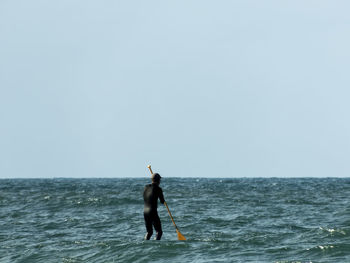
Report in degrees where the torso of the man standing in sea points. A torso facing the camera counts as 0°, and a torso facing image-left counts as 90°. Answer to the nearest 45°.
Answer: approximately 225°
